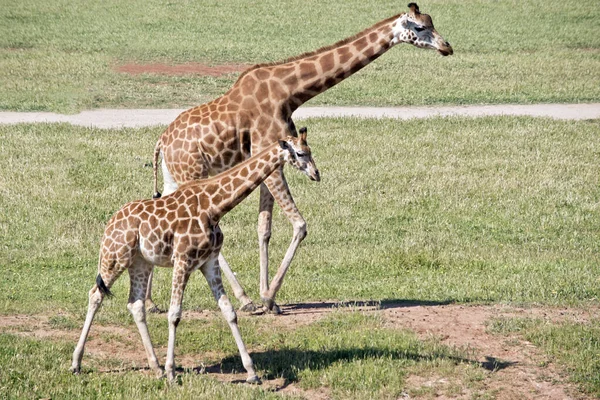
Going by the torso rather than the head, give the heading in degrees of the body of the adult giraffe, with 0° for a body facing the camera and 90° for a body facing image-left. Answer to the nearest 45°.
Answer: approximately 270°

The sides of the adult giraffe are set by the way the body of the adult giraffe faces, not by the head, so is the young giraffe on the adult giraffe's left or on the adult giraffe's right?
on the adult giraffe's right
